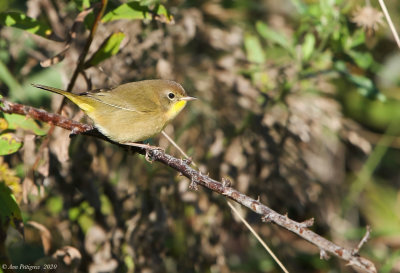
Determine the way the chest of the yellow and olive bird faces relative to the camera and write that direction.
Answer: to the viewer's right

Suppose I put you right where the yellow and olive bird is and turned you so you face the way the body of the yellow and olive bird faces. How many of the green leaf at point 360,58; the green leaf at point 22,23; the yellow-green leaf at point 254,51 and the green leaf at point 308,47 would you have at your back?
1

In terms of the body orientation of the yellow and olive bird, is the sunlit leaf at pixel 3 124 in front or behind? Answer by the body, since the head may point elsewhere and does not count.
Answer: behind

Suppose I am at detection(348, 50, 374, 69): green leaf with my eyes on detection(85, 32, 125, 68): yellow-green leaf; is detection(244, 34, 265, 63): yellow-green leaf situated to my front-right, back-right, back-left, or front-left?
front-right

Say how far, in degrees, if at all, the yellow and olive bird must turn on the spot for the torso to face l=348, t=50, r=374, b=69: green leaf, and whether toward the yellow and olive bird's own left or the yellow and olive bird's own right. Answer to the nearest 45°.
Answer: approximately 45° to the yellow and olive bird's own left

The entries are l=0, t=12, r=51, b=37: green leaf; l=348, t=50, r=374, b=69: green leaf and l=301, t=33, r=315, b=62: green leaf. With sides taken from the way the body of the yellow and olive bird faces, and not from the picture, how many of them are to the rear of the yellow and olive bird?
1

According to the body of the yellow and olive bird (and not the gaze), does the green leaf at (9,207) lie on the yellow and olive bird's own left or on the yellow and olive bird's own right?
on the yellow and olive bird's own right

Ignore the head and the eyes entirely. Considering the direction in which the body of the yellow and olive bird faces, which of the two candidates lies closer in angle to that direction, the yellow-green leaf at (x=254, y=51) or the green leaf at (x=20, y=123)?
the yellow-green leaf

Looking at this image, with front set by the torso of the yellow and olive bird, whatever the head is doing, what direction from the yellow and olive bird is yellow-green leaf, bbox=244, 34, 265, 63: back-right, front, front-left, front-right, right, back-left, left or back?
front-left

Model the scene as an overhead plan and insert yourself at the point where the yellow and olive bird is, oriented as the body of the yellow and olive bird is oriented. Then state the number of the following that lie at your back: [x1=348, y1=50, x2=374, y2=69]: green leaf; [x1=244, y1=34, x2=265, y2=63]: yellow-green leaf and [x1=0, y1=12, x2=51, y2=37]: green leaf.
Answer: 1
